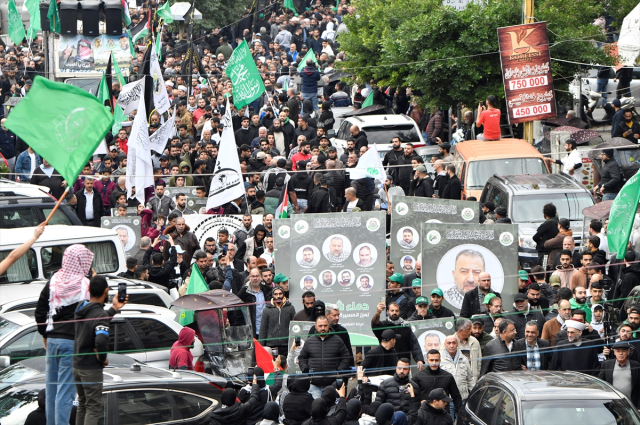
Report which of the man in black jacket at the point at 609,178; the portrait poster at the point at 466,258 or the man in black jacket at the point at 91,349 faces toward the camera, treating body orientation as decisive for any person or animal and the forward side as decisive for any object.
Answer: the portrait poster

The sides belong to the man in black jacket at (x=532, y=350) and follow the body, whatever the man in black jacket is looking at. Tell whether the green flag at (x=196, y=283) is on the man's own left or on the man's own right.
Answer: on the man's own right

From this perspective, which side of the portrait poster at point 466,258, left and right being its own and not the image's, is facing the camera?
front

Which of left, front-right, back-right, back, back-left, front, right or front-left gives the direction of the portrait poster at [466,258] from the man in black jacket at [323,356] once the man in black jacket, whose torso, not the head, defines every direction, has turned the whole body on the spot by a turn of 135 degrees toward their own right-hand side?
right

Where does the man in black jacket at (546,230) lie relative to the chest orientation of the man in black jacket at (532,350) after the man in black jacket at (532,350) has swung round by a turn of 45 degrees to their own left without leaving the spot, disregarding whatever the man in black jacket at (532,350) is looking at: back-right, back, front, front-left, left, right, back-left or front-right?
back-left

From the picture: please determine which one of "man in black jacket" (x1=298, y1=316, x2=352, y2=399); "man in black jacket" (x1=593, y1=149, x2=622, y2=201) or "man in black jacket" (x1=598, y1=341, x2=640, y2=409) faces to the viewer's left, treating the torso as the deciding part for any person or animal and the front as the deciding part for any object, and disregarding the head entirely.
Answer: "man in black jacket" (x1=593, y1=149, x2=622, y2=201)

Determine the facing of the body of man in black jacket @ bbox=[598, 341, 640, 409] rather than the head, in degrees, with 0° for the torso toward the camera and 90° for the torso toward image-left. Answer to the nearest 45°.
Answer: approximately 0°

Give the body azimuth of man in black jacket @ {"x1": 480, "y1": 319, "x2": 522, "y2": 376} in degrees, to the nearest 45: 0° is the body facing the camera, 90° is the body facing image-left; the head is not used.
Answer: approximately 315°

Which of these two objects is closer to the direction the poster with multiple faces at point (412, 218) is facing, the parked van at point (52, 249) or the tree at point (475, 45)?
the parked van

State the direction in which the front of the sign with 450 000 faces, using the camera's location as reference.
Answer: facing the viewer

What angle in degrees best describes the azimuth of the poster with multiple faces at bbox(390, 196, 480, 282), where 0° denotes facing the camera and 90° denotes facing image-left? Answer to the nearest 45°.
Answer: approximately 0°

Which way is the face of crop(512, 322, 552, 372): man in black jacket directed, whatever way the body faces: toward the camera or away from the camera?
toward the camera

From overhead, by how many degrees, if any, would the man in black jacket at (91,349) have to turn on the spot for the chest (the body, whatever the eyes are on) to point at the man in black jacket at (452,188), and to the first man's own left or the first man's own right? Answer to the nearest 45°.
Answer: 0° — they already face them

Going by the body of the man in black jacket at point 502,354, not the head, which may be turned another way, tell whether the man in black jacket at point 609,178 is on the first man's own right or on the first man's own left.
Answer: on the first man's own left
